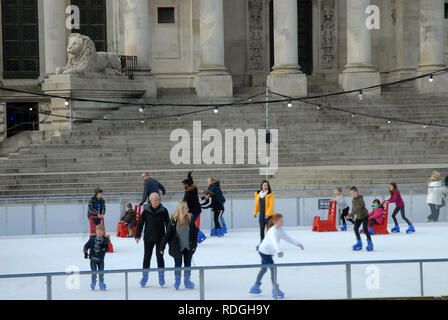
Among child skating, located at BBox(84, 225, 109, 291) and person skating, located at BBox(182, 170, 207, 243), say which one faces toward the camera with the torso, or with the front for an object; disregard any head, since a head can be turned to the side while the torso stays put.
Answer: the child skating

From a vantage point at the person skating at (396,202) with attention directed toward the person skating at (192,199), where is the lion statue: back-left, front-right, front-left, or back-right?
front-right

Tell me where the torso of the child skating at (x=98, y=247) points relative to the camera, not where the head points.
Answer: toward the camera

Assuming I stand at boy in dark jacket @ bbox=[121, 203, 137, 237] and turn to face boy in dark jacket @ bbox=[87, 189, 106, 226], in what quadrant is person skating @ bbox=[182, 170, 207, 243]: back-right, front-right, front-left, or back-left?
back-left

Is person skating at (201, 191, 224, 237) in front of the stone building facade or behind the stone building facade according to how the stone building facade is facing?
in front

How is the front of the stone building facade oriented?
toward the camera

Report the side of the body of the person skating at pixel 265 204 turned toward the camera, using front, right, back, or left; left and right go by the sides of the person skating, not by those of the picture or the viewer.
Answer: front

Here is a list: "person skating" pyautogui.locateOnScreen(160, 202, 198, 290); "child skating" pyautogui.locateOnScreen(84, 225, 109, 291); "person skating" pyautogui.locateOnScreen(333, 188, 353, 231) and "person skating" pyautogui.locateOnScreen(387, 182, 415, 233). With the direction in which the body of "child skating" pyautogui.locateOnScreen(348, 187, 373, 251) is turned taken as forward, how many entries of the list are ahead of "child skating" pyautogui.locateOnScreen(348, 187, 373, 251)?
2
